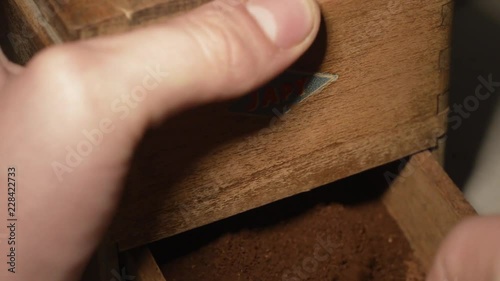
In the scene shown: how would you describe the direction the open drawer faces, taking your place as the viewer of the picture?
facing the viewer and to the right of the viewer
